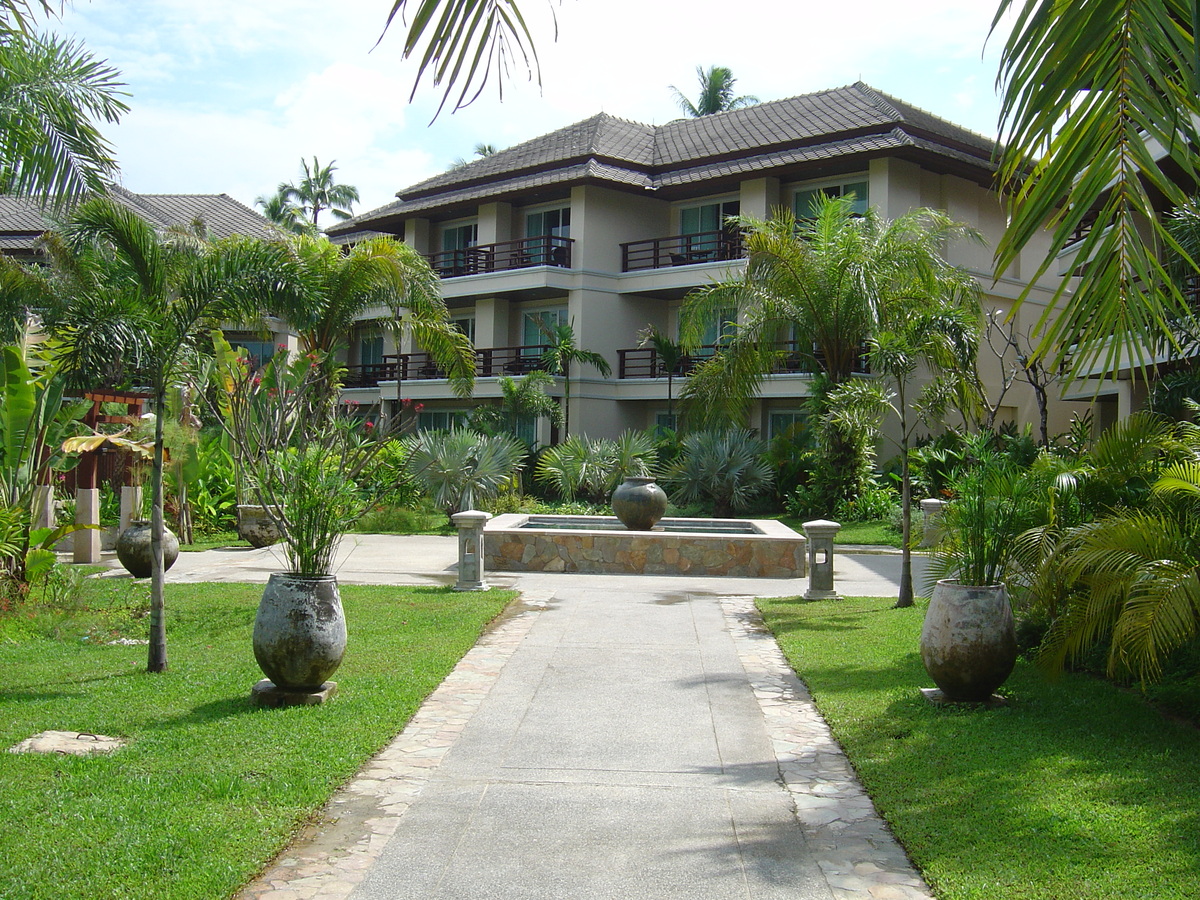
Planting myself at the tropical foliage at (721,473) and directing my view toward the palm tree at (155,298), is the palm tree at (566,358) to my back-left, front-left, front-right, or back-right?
back-right

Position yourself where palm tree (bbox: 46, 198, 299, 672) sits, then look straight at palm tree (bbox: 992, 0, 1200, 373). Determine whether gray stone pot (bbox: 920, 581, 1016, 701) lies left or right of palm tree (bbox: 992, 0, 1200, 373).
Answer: left

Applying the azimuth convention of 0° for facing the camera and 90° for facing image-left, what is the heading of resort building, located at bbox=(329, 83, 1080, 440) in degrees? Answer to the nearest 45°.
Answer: approximately 45°

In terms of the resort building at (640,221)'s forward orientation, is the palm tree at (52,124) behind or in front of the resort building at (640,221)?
in front

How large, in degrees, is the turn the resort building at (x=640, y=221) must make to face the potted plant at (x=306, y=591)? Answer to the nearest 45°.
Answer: approximately 45° to its left

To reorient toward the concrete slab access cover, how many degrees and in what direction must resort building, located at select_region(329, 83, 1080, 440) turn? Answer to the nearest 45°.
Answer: approximately 45° to its left

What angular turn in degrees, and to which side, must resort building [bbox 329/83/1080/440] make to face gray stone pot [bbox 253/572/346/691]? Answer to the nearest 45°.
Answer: approximately 45° to its left

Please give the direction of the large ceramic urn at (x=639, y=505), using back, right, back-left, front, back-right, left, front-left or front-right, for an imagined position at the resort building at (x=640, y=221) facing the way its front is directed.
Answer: front-left

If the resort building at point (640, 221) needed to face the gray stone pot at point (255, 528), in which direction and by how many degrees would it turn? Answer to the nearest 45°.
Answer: approximately 45° to its left
